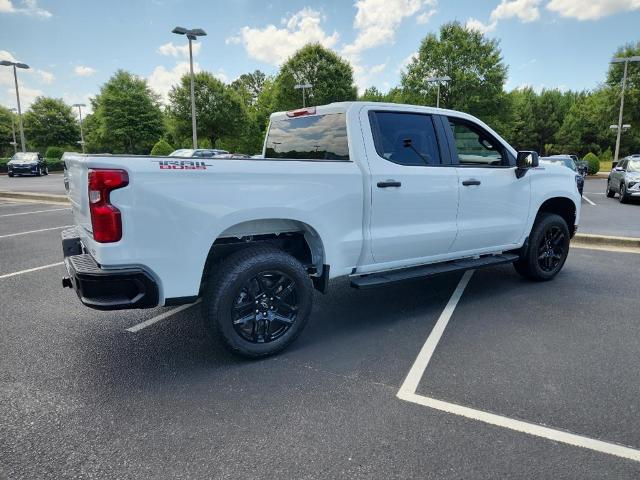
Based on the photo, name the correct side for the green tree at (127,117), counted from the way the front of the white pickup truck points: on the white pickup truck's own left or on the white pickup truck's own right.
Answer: on the white pickup truck's own left

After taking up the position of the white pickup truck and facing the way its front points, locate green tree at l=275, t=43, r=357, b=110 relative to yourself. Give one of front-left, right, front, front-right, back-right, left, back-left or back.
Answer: front-left

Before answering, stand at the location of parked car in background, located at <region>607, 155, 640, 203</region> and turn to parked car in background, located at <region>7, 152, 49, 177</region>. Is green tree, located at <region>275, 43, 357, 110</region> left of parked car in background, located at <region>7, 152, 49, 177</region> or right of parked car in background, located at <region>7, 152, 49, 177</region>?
right

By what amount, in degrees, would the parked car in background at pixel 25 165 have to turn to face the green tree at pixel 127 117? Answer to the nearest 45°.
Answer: approximately 180°

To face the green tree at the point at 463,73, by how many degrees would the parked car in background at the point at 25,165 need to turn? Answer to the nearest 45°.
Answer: approximately 135° to its left

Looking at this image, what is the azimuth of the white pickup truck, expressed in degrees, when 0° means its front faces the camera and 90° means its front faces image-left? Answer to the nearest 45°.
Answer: approximately 225°

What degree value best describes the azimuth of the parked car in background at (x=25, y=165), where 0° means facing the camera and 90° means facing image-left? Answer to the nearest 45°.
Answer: approximately 45°

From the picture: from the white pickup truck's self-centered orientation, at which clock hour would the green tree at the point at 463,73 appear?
The green tree is roughly at 11 o'clock from the white pickup truck.

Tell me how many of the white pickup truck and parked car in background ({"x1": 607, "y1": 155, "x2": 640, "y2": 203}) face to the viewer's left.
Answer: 0

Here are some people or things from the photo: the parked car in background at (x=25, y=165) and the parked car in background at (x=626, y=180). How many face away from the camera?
0

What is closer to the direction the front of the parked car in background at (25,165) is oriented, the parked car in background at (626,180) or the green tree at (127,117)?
the parked car in background

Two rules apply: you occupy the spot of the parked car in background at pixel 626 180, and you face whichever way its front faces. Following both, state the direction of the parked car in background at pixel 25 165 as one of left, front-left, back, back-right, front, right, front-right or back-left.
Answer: back-right
